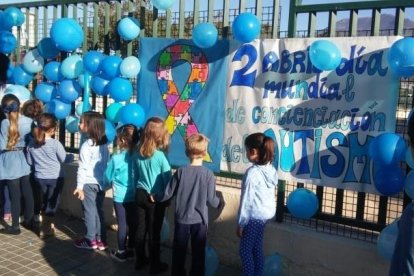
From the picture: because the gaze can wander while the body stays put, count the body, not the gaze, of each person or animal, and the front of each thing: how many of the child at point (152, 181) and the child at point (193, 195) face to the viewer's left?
0

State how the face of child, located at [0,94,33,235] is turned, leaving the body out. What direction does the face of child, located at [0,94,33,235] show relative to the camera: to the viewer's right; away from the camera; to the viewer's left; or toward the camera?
away from the camera

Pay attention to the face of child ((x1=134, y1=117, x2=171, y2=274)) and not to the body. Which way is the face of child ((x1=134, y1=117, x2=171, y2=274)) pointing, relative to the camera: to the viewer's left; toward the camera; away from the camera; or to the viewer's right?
away from the camera

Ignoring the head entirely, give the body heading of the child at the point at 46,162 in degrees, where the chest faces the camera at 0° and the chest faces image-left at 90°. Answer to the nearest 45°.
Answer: approximately 225°

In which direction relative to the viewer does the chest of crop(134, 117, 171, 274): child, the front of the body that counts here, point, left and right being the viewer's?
facing away from the viewer and to the right of the viewer

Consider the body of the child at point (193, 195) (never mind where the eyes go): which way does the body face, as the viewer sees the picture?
away from the camera

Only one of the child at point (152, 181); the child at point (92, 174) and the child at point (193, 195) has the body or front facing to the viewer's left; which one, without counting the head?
the child at point (92, 174)

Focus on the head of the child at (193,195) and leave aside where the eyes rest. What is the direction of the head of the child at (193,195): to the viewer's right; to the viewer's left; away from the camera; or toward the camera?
away from the camera

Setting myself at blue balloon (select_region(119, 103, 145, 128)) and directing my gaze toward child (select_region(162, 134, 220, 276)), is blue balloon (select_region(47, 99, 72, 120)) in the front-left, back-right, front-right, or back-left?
back-right

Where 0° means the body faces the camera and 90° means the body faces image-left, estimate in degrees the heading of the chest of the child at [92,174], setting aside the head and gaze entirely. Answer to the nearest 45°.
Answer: approximately 90°
